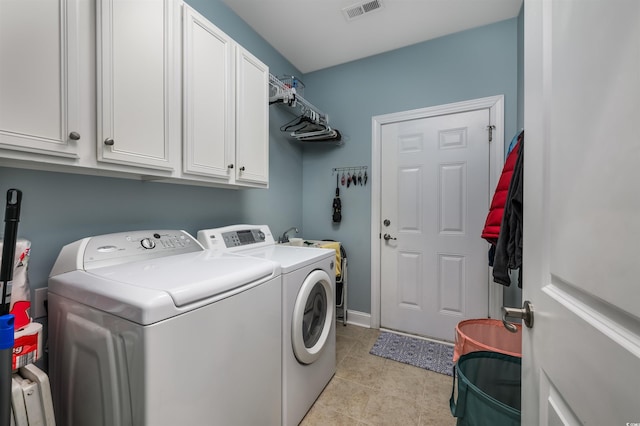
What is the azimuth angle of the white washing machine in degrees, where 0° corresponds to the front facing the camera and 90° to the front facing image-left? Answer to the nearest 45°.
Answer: approximately 315°

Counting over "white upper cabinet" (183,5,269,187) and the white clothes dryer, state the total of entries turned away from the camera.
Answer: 0

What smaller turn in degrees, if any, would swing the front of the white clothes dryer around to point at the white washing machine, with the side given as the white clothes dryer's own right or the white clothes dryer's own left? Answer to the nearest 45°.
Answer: approximately 90° to the white clothes dryer's own right

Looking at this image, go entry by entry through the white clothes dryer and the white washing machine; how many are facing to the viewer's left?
0

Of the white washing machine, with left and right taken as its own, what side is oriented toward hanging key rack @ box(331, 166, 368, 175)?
left

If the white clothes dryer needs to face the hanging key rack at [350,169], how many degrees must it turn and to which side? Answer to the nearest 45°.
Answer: approximately 90° to its left

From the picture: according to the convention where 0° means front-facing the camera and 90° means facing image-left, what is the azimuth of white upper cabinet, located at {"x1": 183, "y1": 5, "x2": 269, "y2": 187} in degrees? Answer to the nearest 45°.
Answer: approximately 315°

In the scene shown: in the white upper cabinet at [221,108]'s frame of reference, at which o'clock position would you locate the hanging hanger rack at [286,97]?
The hanging hanger rack is roughly at 9 o'clock from the white upper cabinet.

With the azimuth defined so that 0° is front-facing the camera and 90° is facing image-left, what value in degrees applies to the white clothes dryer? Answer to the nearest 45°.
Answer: approximately 315°
